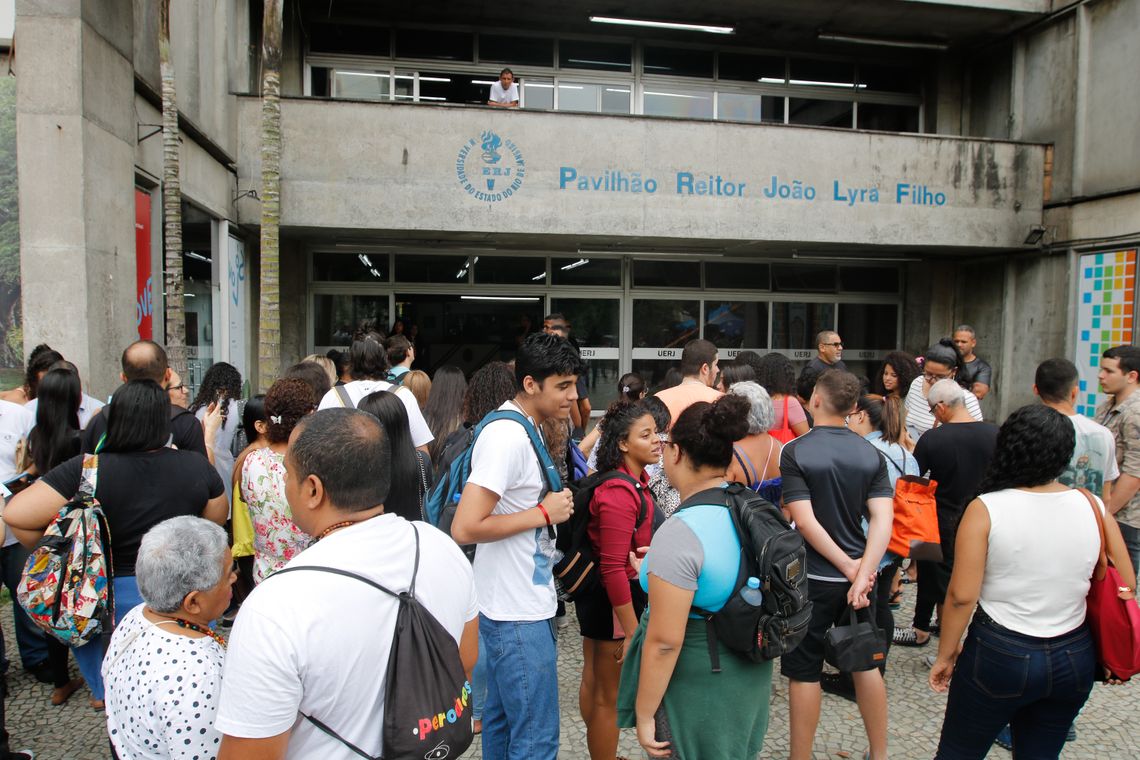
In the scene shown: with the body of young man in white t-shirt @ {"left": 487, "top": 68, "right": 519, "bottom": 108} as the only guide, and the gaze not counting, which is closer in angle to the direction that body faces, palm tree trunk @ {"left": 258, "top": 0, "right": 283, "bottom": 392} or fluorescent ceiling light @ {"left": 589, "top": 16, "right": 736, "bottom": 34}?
the palm tree trunk

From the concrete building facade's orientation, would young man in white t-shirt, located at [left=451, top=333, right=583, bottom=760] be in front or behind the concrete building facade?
in front

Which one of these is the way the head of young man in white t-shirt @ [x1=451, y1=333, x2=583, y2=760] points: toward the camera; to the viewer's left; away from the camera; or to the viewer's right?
to the viewer's right

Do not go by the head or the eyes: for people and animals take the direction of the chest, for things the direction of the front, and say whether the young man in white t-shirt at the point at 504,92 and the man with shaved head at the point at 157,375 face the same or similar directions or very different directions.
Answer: very different directions

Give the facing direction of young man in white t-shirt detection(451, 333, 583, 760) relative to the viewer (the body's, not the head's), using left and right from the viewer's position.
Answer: facing to the right of the viewer

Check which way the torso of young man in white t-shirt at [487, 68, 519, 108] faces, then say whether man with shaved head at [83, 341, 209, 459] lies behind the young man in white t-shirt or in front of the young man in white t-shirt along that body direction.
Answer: in front

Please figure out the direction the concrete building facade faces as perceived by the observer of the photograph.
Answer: facing the viewer

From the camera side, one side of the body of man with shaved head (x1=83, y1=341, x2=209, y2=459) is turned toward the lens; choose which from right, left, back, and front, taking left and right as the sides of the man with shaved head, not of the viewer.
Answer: back

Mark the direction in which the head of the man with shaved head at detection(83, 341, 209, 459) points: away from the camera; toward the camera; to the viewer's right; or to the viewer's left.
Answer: away from the camera

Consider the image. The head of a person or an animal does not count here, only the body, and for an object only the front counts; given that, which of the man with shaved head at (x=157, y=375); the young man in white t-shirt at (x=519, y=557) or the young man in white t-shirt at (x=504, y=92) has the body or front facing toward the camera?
the young man in white t-shirt at (x=504, y=92)
